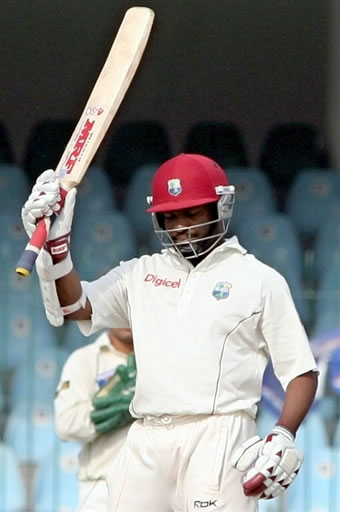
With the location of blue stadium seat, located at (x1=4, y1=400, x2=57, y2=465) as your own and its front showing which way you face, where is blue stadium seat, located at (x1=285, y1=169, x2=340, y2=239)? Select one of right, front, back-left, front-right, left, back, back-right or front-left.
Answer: left

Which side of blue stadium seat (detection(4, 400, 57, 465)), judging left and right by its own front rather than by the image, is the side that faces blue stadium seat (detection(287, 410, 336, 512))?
left

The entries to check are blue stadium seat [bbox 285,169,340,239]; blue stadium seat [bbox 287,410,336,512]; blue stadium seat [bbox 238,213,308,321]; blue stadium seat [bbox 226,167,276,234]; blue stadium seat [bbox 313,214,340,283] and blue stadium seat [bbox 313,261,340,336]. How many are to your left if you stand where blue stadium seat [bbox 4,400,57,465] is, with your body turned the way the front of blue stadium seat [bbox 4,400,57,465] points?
6

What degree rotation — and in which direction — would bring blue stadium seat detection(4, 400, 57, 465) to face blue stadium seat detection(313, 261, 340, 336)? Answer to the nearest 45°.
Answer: approximately 90° to its left

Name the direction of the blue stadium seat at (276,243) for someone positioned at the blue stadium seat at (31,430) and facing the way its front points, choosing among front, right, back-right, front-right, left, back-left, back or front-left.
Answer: left

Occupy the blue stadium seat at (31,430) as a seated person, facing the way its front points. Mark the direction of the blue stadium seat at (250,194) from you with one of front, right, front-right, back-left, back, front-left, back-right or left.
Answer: left

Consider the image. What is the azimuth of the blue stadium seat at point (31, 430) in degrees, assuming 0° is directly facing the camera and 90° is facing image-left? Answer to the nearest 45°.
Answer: approximately 0°
